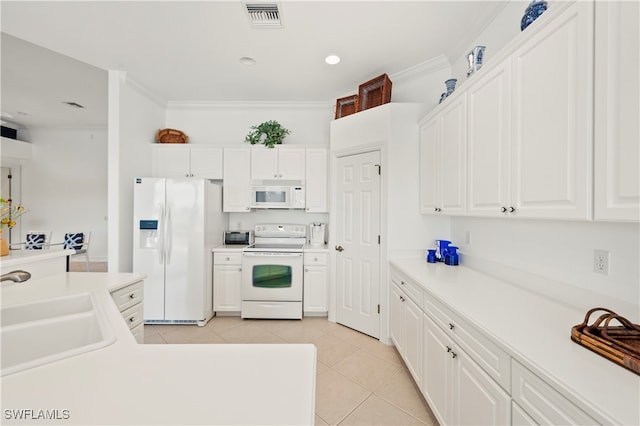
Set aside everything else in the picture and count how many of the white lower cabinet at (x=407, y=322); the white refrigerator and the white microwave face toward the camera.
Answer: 2

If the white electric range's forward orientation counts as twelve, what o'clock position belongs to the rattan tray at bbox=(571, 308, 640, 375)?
The rattan tray is roughly at 11 o'clock from the white electric range.

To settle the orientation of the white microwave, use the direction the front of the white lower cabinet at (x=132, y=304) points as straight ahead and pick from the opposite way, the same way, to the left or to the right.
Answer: to the right

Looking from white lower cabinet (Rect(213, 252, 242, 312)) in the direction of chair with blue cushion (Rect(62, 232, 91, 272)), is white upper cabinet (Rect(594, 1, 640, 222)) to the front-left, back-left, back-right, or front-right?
back-left

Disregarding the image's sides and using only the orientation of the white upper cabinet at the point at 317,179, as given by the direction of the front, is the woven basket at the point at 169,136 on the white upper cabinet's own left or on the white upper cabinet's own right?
on the white upper cabinet's own right

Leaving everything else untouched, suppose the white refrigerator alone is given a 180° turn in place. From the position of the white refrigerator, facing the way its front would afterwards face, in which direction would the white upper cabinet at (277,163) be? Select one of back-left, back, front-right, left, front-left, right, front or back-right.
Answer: right

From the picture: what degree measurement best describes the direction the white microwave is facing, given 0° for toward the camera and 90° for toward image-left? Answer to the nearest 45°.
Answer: approximately 0°

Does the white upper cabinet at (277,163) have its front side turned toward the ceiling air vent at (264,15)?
yes

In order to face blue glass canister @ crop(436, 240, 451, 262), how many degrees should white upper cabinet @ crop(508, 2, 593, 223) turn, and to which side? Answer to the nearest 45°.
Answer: approximately 90° to its right

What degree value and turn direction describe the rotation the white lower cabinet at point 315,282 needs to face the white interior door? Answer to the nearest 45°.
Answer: approximately 45° to its left
